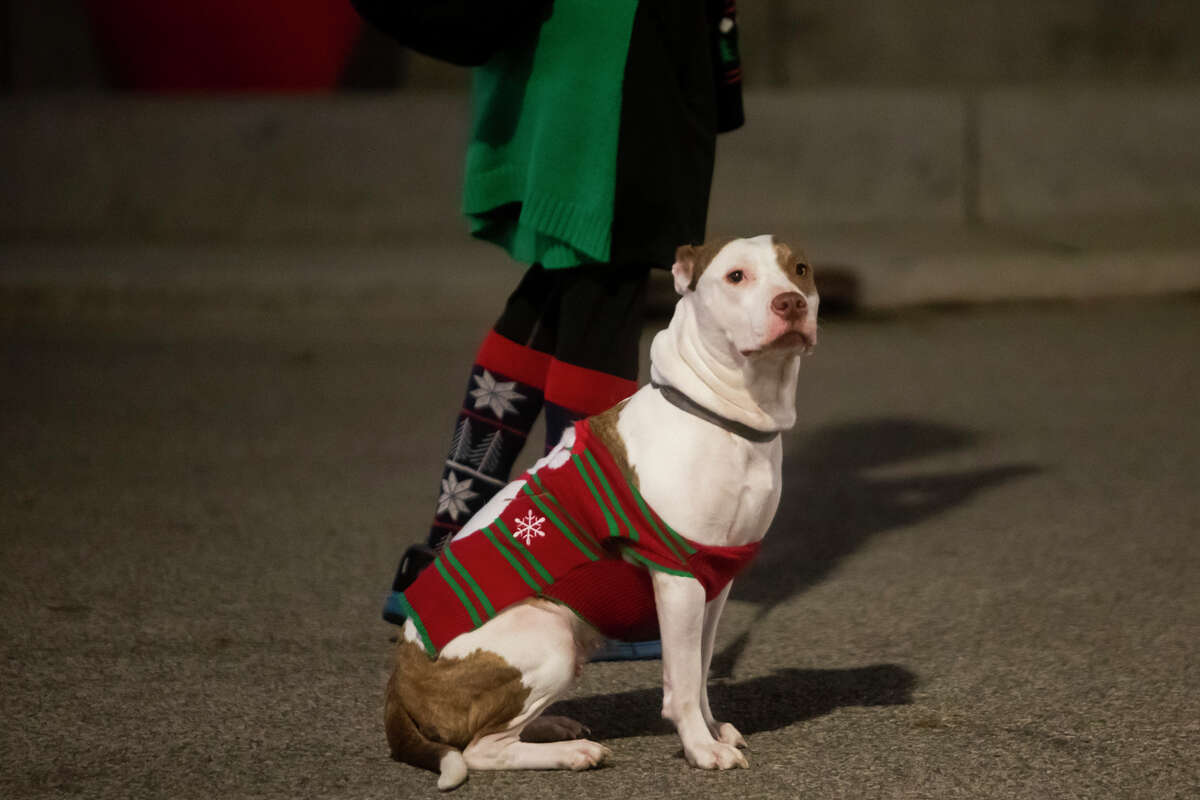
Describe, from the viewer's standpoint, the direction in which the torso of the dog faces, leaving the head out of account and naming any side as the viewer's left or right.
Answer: facing to the right of the viewer
